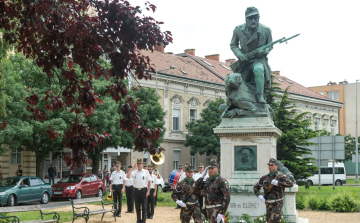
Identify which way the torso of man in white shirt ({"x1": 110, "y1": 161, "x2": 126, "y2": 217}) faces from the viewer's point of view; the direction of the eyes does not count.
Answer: toward the camera

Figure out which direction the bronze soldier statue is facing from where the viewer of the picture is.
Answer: facing the viewer

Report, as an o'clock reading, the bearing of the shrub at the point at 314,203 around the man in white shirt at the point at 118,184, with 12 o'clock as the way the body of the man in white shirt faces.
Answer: The shrub is roughly at 9 o'clock from the man in white shirt.

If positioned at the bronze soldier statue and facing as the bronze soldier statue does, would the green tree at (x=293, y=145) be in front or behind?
behind

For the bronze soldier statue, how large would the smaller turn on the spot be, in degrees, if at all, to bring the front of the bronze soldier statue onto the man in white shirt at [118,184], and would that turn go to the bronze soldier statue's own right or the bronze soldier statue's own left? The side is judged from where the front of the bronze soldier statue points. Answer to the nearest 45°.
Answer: approximately 135° to the bronze soldier statue's own right

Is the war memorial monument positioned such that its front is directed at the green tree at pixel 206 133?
no

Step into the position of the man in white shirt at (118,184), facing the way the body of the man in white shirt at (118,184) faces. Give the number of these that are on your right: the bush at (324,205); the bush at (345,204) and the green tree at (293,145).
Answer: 0

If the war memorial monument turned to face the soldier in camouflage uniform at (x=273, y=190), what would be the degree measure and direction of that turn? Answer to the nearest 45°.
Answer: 0° — it already faces them

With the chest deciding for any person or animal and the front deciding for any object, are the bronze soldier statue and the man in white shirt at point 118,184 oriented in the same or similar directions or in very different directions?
same or similar directions

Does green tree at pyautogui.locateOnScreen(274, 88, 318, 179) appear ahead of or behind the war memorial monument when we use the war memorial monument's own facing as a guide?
behind

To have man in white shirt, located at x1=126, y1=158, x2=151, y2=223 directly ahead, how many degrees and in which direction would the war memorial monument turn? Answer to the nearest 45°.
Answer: approximately 135° to its right
